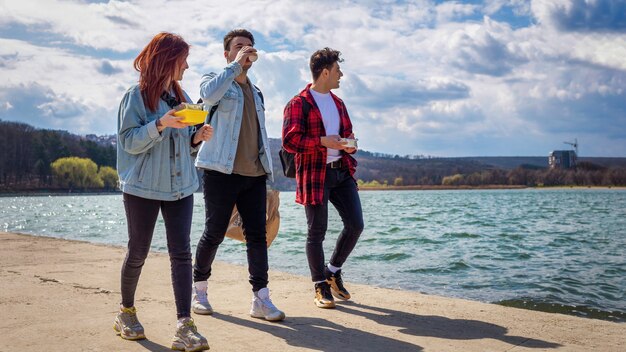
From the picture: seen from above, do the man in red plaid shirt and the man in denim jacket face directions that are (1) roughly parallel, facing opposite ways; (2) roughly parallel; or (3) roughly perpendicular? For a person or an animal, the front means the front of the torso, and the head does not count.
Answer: roughly parallel

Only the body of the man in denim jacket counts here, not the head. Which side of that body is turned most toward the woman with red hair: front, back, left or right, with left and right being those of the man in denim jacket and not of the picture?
right

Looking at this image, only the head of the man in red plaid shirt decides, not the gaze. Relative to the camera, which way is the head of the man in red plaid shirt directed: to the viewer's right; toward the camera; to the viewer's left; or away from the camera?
to the viewer's right

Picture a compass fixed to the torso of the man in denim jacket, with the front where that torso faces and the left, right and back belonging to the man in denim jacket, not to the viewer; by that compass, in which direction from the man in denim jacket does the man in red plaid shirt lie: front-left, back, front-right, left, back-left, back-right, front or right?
left

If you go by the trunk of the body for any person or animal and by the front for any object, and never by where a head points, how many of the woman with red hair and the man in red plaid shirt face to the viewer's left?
0

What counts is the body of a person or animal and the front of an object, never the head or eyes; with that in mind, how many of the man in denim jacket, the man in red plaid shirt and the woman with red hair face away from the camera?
0

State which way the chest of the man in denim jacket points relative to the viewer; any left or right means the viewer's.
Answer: facing the viewer and to the right of the viewer

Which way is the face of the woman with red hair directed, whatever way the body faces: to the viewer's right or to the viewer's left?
to the viewer's right

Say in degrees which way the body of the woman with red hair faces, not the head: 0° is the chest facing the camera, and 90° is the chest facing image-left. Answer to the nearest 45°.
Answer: approximately 315°

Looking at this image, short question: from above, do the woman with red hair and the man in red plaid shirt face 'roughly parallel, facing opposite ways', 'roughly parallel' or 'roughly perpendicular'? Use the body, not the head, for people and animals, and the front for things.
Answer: roughly parallel

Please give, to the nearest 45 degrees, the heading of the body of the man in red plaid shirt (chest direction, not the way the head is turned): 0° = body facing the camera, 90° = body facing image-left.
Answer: approximately 315°
